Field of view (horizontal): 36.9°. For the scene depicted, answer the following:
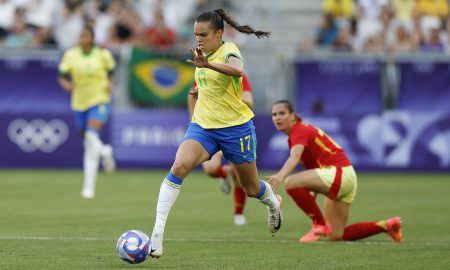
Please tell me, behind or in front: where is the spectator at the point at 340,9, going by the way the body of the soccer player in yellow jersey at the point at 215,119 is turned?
behind

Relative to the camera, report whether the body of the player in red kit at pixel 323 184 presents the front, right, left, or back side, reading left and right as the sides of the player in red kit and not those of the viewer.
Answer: left

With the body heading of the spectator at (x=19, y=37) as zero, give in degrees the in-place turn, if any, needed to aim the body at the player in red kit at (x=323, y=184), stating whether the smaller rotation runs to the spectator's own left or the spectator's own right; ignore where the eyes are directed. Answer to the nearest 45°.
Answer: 0° — they already face them

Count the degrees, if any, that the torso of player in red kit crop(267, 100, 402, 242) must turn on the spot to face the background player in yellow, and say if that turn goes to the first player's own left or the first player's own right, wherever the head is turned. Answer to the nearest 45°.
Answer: approximately 45° to the first player's own right

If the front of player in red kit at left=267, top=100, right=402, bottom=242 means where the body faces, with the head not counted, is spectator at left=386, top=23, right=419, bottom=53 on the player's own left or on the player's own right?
on the player's own right

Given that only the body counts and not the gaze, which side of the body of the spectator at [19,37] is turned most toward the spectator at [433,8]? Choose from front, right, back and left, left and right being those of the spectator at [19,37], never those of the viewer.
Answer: left

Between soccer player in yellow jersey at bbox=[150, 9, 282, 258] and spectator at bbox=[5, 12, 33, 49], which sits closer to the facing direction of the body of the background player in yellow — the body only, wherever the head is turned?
the soccer player in yellow jersey

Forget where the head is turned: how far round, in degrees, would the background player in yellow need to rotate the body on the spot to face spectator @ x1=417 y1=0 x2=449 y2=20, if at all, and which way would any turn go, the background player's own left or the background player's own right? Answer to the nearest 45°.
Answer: approximately 135° to the background player's own left

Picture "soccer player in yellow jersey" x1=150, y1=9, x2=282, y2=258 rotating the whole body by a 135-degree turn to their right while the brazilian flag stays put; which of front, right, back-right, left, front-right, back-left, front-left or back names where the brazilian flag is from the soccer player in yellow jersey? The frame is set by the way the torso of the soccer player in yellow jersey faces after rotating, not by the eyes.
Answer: front
